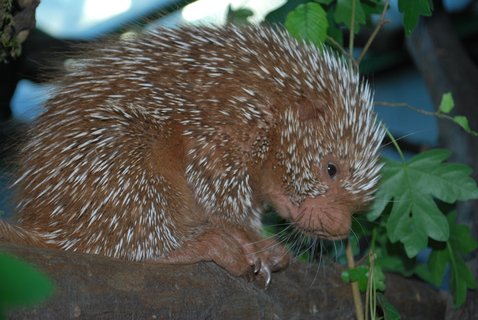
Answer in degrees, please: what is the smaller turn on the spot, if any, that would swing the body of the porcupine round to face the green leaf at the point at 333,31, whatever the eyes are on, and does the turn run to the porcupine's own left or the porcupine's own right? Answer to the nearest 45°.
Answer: approximately 45° to the porcupine's own left

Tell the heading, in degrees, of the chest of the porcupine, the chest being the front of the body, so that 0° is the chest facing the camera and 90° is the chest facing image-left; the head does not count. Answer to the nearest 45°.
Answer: approximately 270°

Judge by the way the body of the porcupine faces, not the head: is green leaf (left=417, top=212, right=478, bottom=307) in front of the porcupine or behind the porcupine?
in front

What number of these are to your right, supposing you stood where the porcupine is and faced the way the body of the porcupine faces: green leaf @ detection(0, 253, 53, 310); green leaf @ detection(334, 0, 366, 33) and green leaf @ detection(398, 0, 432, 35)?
1

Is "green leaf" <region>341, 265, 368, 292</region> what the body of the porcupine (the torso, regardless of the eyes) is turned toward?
yes

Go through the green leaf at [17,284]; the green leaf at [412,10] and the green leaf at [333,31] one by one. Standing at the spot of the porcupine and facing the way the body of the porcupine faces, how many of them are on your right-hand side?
1

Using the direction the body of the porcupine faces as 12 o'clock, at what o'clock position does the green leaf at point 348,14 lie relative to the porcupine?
The green leaf is roughly at 10 o'clock from the porcupine.
